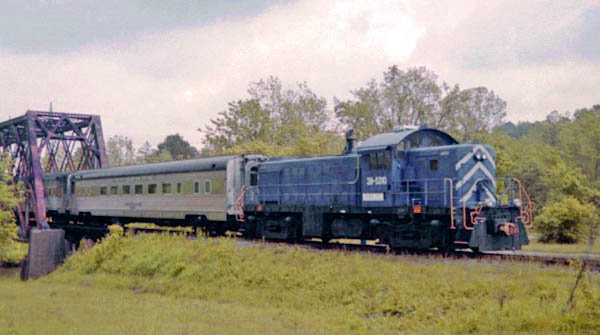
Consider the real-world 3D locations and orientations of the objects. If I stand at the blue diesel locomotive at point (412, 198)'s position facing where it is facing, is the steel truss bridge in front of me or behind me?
behind

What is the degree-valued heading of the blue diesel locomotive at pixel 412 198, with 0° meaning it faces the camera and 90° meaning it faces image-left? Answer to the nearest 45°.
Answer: approximately 315°

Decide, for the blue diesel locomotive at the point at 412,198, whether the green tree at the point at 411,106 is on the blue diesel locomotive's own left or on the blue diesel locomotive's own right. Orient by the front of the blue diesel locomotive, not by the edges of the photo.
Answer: on the blue diesel locomotive's own left

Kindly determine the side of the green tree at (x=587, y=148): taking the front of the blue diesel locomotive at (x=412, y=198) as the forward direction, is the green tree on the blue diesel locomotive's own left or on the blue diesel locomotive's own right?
on the blue diesel locomotive's own left

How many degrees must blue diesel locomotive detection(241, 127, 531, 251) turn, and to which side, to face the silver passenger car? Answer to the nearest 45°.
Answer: approximately 180°
